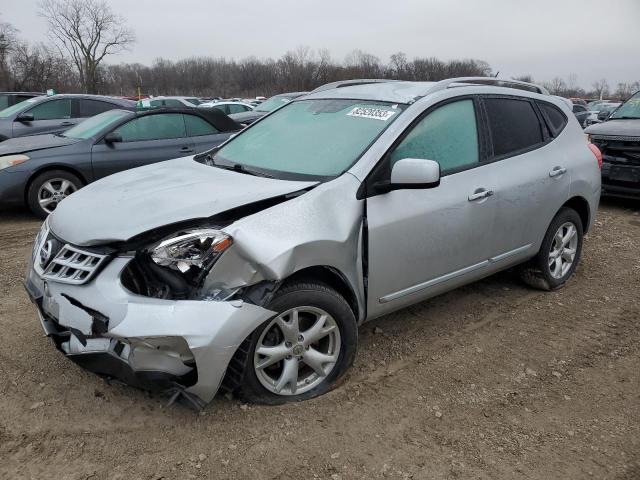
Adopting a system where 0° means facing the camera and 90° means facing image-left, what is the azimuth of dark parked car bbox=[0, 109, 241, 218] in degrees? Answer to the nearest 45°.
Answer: approximately 45°

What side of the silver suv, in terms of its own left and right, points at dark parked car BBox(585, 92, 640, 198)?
back

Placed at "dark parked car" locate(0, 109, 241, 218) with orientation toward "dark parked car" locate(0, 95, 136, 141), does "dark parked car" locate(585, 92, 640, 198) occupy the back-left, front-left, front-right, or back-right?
back-right

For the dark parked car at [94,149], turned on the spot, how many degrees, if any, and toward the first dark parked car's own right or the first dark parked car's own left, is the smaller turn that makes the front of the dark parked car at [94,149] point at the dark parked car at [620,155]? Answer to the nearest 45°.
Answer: approximately 135° to the first dark parked car's own left

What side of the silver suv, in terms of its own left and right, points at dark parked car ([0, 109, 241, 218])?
right

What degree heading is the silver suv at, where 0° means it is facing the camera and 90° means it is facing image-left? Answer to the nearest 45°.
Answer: approximately 45°

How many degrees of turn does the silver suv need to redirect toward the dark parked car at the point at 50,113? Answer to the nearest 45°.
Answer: approximately 90° to its right
